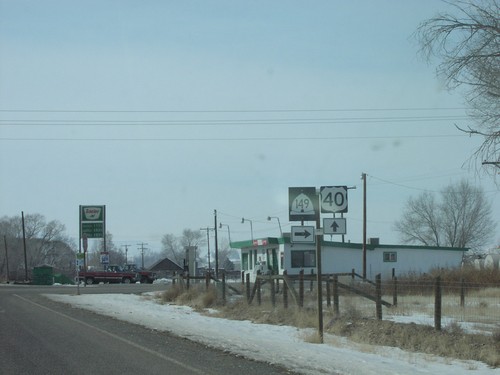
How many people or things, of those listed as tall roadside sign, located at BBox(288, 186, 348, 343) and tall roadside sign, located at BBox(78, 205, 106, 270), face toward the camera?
2

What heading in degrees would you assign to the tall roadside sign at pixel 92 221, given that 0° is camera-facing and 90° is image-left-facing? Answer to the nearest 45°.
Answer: approximately 0°

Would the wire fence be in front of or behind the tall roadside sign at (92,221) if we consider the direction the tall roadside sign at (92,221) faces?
in front

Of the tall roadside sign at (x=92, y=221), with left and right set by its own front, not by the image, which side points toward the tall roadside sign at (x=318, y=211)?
front

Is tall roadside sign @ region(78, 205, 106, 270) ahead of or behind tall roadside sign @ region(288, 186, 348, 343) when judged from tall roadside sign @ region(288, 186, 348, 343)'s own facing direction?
behind

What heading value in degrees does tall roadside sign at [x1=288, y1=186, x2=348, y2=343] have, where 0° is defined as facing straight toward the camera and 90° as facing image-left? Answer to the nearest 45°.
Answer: approximately 0°
